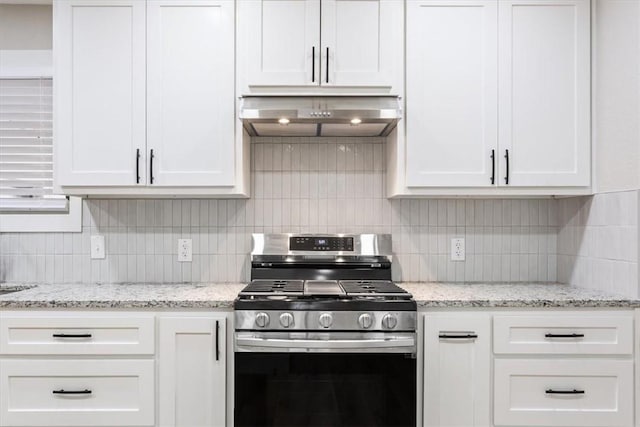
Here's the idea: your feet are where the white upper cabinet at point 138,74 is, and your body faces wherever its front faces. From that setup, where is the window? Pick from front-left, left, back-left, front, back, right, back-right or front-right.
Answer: back-right

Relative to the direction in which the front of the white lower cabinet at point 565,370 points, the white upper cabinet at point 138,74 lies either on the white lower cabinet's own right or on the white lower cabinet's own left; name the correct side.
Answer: on the white lower cabinet's own right

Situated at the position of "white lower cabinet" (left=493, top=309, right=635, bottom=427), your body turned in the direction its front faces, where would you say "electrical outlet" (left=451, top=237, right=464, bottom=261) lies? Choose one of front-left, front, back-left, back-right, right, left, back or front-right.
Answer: back-right

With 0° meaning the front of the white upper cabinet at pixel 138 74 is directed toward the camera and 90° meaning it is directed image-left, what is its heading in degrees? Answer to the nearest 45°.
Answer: approximately 0°

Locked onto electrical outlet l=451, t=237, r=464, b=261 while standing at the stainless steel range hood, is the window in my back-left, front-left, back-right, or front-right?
back-left

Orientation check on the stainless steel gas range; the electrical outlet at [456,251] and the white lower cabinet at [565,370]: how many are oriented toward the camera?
3

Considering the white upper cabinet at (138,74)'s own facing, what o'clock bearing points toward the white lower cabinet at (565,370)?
The white lower cabinet is roughly at 10 o'clock from the white upper cabinet.

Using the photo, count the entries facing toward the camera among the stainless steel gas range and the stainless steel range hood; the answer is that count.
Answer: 2
